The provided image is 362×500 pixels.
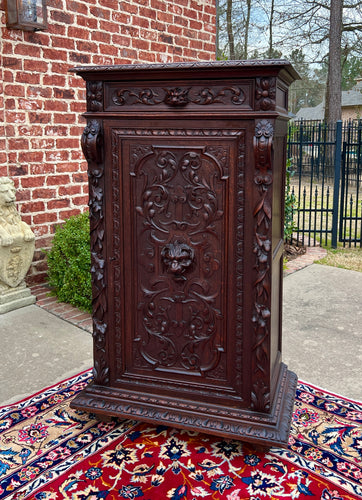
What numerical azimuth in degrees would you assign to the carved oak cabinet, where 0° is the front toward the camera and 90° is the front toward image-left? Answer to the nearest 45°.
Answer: approximately 0°

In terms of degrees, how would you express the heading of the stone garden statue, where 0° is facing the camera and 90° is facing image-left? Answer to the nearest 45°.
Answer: approximately 315°

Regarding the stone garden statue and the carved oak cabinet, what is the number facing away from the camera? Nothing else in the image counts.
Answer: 0

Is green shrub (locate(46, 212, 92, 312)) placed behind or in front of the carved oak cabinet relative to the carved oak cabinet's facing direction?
behind

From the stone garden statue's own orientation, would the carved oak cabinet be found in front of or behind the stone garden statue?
in front
